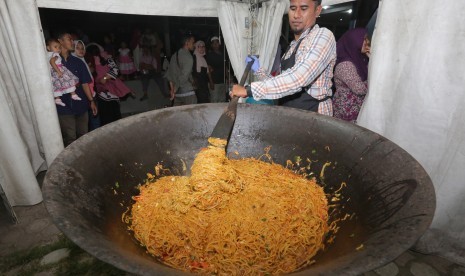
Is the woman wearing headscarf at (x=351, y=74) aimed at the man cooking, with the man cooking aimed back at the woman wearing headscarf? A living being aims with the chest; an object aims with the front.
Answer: no

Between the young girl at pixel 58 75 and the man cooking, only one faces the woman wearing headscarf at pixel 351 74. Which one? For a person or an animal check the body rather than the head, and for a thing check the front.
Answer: the young girl

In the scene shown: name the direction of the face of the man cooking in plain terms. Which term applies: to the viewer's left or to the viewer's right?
to the viewer's left

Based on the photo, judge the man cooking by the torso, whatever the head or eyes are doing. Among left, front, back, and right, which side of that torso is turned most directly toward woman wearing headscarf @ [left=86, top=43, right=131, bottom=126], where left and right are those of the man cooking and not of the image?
right

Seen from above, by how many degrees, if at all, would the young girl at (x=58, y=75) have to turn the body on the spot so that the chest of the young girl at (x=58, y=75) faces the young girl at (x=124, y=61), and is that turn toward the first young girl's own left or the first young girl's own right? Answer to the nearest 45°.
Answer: approximately 90° to the first young girl's own left

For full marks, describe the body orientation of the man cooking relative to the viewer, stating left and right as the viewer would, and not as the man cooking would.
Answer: facing the viewer and to the left of the viewer

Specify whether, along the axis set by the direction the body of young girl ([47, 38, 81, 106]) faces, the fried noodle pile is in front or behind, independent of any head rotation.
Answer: in front

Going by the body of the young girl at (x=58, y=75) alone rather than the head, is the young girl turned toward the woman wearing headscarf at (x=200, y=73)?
no

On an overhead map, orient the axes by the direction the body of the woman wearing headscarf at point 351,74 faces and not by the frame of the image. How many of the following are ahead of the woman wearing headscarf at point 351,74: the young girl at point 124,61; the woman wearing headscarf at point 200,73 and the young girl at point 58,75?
0

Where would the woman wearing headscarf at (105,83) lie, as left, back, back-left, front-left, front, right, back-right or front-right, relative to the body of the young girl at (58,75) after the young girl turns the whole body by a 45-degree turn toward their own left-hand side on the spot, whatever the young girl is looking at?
front-left

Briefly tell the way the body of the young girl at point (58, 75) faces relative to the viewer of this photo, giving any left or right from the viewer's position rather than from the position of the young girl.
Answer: facing the viewer and to the right of the viewer

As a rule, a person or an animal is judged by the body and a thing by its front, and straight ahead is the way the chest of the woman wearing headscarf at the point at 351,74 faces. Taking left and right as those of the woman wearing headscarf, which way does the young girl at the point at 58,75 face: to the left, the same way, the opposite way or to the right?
the same way

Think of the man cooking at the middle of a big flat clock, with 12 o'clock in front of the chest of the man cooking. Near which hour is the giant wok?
The giant wok is roughly at 11 o'clock from the man cooking.
